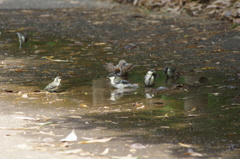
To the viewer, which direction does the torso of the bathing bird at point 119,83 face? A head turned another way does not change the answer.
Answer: to the viewer's left

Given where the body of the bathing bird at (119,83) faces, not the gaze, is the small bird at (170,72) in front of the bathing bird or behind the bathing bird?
behind

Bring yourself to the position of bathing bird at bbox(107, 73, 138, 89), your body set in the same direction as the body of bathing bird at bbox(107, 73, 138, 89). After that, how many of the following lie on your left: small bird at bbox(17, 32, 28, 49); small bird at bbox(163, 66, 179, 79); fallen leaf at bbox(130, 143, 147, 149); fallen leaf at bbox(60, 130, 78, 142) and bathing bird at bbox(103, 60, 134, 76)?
2

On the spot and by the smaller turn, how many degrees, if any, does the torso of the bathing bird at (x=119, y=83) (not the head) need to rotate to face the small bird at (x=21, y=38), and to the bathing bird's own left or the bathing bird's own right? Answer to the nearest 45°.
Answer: approximately 45° to the bathing bird's own right

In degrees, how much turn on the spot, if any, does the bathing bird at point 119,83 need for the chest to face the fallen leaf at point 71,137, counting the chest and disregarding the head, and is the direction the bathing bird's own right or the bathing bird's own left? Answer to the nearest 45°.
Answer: approximately 90° to the bathing bird's own left
